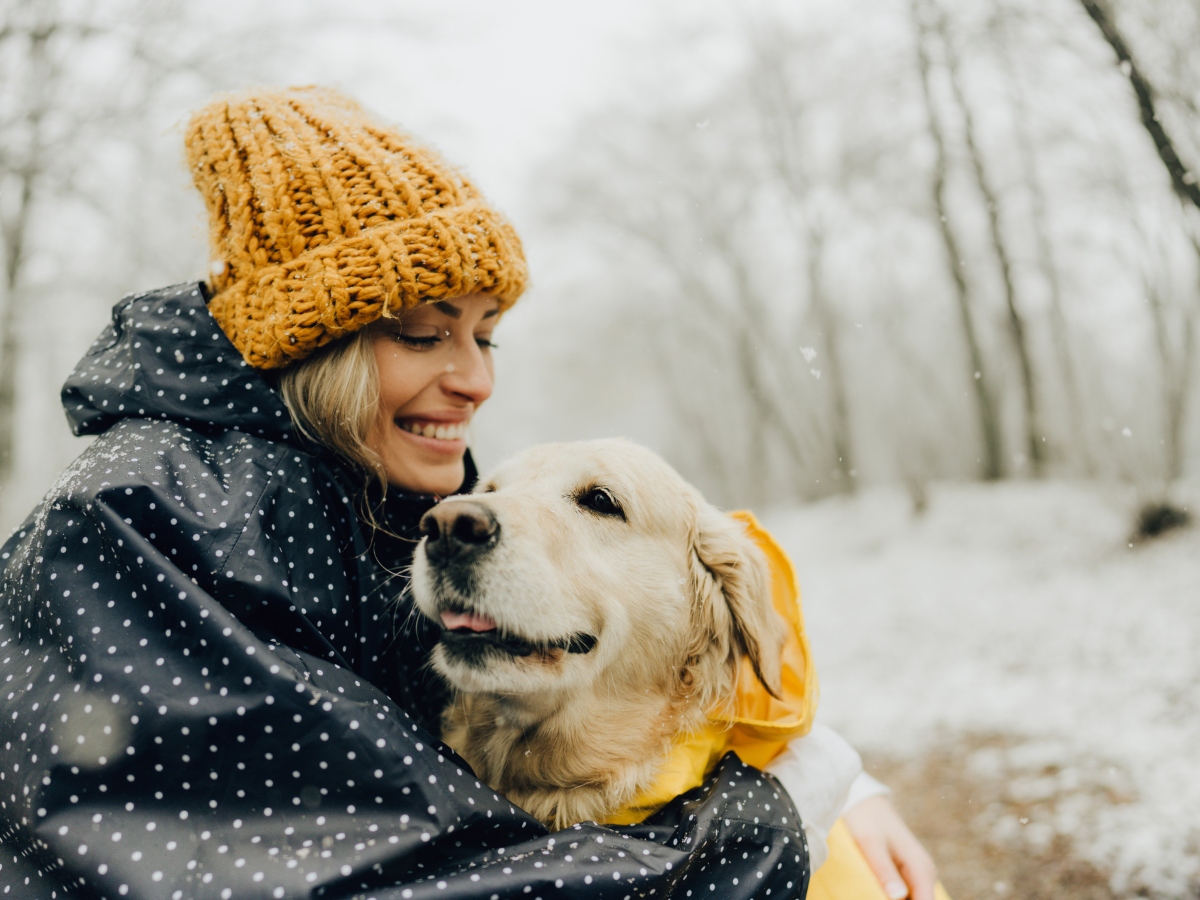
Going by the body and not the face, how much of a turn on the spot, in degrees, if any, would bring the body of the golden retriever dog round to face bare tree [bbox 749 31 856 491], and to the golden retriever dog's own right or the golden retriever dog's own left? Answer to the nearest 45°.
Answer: approximately 135° to the golden retriever dog's own right

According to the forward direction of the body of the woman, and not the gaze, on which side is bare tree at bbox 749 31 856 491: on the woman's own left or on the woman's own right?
on the woman's own left

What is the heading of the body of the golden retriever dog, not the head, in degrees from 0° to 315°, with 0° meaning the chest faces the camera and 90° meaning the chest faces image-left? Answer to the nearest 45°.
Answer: approximately 45°

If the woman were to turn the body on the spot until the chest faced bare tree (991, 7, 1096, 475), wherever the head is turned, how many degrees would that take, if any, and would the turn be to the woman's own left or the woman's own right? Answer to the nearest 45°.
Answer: approximately 45° to the woman's own left

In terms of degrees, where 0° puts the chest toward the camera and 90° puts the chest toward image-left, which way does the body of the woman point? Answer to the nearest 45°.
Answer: approximately 270°
